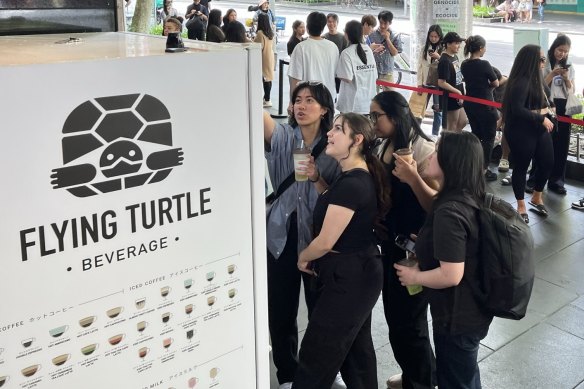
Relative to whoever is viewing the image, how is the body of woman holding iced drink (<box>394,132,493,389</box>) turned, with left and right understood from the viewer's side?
facing to the left of the viewer

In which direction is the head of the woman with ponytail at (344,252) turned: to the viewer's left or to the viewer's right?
to the viewer's left

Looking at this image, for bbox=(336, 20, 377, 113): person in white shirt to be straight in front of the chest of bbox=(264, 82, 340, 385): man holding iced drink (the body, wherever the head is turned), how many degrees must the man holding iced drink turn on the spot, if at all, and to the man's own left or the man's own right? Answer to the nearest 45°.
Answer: approximately 135° to the man's own right

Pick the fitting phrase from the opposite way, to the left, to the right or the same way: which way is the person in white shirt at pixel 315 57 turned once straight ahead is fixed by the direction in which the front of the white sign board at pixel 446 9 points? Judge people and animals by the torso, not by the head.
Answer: the opposite way

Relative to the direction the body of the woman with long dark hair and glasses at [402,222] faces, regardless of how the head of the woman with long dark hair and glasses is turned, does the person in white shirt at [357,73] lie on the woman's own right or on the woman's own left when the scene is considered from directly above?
on the woman's own right

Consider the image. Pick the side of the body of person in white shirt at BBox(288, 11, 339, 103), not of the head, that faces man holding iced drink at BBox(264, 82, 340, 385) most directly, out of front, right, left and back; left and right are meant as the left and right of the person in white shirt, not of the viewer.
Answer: back

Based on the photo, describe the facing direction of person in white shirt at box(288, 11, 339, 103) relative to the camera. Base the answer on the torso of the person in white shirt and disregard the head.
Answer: away from the camera

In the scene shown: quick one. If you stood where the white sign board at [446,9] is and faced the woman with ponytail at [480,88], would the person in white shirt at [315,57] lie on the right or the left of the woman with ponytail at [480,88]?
right

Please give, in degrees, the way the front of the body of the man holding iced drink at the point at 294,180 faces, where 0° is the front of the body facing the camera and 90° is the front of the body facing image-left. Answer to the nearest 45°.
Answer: approximately 45°

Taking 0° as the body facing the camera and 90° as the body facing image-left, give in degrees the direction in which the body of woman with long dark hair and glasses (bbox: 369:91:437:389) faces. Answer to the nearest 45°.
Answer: approximately 90°

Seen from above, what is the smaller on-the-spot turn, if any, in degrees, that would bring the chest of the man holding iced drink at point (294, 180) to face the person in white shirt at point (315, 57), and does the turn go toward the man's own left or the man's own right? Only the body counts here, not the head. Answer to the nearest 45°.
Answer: approximately 135° to the man's own right
